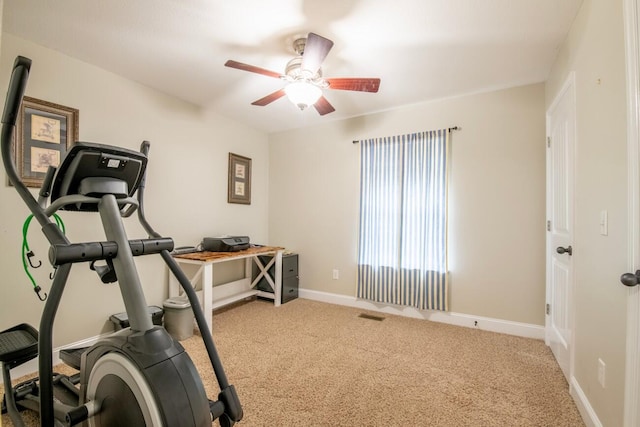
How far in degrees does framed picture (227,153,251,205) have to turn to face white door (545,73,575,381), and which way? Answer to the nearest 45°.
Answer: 0° — it already faces it

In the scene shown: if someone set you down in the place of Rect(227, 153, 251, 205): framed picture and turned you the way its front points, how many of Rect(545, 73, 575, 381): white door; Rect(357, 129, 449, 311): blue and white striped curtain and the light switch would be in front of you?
3

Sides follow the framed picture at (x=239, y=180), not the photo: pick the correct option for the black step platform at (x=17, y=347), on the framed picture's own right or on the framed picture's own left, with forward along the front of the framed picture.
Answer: on the framed picture's own right

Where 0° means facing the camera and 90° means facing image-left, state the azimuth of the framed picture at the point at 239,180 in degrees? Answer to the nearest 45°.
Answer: approximately 315°

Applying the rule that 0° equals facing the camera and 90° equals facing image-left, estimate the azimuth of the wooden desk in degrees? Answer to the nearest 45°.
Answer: approximately 315°

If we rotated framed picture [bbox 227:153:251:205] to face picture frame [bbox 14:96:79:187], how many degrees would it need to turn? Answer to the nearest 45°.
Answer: approximately 90° to its right
